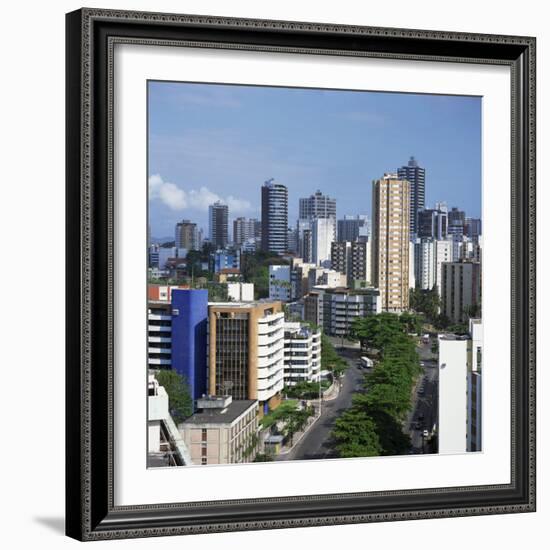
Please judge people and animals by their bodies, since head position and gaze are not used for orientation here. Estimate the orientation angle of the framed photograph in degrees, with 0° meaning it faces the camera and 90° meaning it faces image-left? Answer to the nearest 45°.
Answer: approximately 315°
